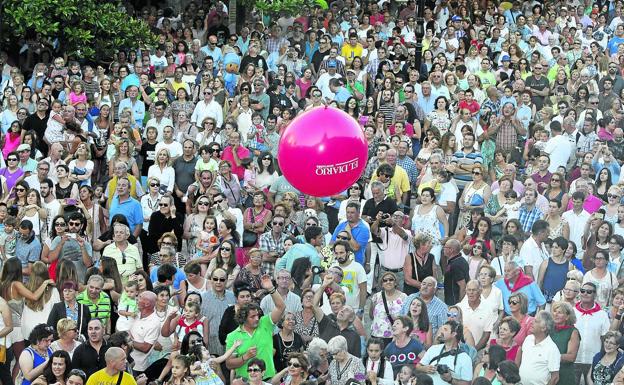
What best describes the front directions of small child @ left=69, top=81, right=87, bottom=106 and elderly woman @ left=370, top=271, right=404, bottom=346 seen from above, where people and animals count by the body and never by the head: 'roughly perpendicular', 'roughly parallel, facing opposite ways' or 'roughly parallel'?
roughly parallel

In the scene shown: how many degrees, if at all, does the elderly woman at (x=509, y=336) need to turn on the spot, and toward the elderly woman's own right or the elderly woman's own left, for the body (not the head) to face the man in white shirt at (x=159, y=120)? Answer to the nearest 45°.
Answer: approximately 90° to the elderly woman's own right

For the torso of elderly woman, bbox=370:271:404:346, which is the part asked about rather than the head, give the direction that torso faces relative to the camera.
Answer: toward the camera

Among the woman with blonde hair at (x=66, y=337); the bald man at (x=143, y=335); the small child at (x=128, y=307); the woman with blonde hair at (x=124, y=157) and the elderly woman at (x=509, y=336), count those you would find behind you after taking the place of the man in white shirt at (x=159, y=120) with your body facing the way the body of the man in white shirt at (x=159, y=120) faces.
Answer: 0

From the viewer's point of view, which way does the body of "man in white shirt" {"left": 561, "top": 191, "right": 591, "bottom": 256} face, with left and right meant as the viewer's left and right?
facing the viewer

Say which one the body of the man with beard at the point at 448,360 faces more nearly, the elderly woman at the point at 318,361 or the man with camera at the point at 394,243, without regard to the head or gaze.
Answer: the elderly woman

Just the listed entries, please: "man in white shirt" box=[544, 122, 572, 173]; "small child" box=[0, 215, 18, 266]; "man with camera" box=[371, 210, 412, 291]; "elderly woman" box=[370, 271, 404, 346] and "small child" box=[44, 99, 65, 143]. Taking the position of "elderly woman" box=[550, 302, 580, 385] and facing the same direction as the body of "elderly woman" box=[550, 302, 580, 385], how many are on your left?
0

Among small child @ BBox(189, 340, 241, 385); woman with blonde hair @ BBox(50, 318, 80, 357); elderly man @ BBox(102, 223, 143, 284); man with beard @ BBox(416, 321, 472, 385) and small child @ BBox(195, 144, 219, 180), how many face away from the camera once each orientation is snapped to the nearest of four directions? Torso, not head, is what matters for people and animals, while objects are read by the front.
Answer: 0

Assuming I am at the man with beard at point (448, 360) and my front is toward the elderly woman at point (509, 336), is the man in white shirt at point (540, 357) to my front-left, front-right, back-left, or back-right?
front-right

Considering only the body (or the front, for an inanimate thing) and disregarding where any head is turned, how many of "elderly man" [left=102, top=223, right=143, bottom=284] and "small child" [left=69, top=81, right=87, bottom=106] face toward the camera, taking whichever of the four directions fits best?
2

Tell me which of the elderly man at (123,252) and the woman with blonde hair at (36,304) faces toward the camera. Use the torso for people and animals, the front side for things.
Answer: the elderly man

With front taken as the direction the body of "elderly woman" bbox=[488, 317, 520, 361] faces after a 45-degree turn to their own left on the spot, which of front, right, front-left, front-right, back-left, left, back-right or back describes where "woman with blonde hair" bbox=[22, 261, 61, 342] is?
right

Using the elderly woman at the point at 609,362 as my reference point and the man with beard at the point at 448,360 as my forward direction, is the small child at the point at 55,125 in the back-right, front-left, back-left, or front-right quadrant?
front-right

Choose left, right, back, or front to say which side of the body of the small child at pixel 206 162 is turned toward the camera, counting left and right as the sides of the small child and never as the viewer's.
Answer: front
